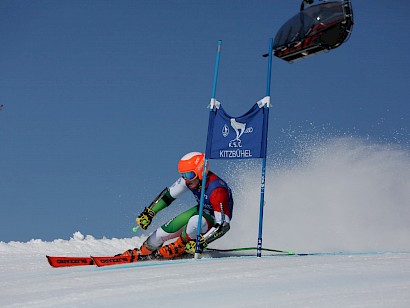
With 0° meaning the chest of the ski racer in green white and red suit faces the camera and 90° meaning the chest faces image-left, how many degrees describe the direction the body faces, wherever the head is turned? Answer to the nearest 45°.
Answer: approximately 45°

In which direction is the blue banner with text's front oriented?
toward the camera

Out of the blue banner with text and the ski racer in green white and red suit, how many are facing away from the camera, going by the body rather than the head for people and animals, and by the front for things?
0
